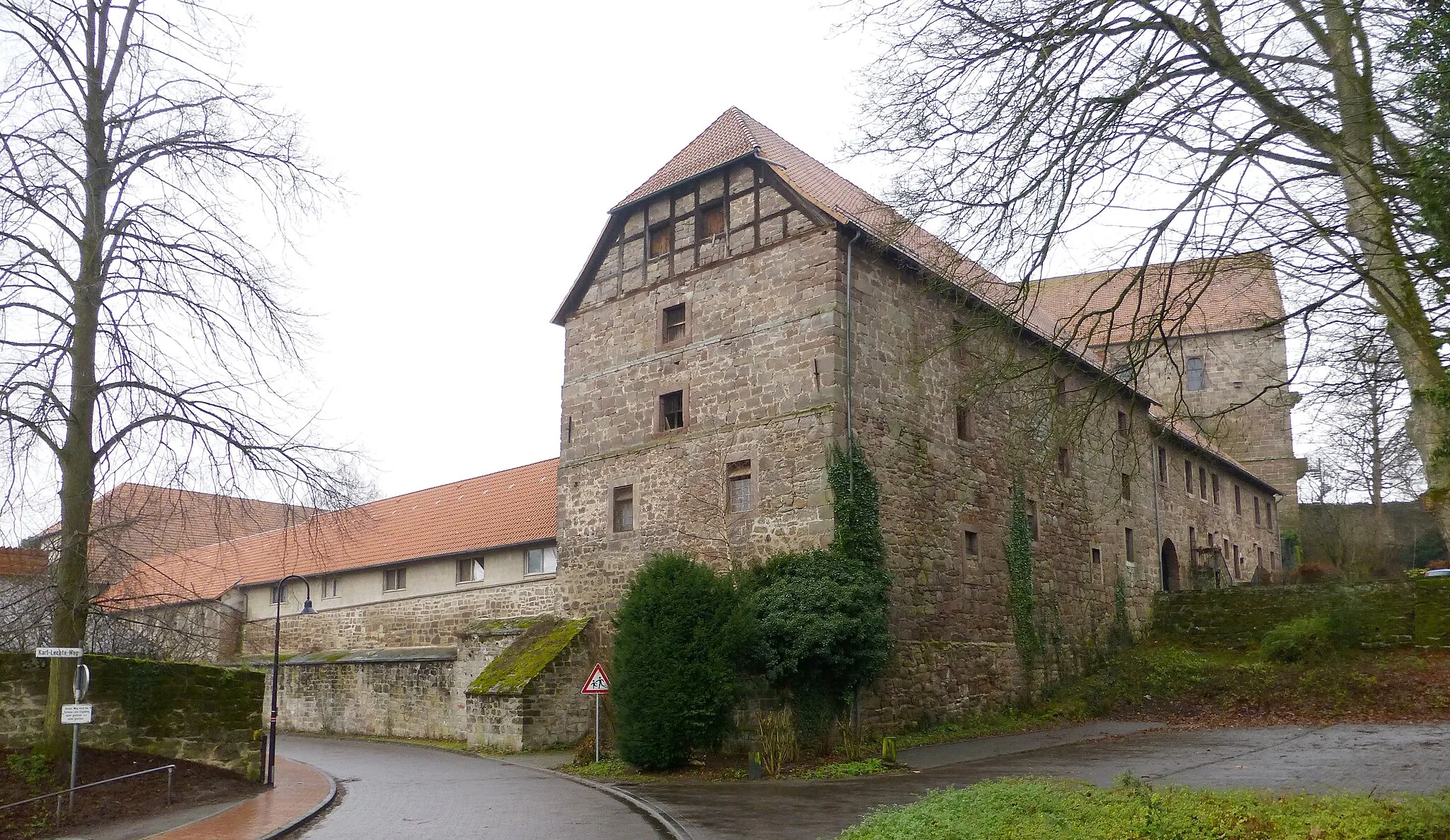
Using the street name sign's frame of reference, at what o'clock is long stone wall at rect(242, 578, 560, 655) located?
The long stone wall is roughly at 7 o'clock from the street name sign.

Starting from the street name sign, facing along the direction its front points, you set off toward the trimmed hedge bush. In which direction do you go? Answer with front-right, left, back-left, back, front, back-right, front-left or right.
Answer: left

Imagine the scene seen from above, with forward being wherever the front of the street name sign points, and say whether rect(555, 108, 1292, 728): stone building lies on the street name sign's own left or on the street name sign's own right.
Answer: on the street name sign's own left

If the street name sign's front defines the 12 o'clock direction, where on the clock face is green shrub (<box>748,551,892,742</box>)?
The green shrub is roughly at 9 o'clock from the street name sign.

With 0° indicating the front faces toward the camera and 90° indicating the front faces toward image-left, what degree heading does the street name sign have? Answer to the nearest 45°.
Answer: approximately 0°

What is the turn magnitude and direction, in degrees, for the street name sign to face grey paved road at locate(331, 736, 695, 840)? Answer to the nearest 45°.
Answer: approximately 90° to its left

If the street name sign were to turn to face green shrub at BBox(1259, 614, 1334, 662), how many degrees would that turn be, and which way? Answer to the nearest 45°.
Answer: approximately 90° to its left

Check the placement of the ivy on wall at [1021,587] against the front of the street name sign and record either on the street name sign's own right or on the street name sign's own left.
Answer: on the street name sign's own left

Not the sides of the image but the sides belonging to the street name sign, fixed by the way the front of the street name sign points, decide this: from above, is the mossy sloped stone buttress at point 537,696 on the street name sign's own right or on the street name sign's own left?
on the street name sign's own left
